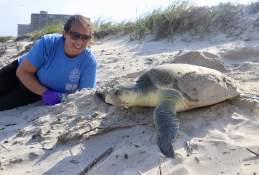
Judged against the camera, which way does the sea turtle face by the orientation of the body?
to the viewer's left

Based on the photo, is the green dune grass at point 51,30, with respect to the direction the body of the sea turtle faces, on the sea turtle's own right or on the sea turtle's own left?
on the sea turtle's own right

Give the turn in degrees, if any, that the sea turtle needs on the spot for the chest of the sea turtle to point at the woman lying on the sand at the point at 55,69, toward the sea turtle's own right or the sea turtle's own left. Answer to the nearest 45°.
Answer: approximately 45° to the sea turtle's own right
